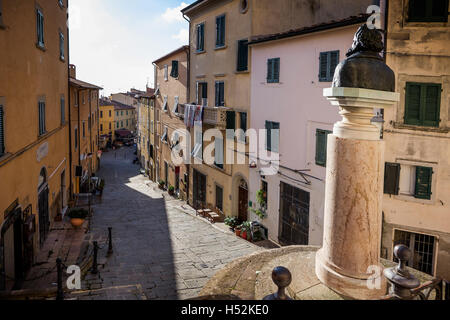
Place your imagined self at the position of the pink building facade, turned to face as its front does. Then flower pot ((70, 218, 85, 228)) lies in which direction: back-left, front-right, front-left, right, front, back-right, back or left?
front-right

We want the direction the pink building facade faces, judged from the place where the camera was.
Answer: facing the viewer and to the left of the viewer

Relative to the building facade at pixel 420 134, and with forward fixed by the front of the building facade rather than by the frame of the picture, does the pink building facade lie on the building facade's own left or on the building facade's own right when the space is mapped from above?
on the building facade's own right

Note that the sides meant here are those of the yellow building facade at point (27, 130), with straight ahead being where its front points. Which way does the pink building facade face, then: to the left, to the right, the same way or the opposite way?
the opposite way

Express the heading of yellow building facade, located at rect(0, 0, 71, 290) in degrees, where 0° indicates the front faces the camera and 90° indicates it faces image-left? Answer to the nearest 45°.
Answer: approximately 270°

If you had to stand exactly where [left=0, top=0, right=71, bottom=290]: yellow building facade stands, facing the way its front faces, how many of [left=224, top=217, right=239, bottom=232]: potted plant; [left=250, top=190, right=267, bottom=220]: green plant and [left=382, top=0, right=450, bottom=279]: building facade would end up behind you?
0

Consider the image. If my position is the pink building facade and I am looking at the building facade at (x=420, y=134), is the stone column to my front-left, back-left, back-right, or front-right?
front-right

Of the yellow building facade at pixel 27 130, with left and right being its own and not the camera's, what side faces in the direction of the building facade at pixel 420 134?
front

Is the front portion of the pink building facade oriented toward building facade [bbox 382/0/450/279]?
no

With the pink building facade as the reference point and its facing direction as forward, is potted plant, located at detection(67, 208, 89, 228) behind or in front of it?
in front

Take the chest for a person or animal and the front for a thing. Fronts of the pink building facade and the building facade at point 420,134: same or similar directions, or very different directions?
same or similar directions

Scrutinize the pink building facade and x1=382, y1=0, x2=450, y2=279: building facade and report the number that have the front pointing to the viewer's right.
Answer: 0

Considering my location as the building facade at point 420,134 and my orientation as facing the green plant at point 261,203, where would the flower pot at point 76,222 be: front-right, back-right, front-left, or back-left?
front-left

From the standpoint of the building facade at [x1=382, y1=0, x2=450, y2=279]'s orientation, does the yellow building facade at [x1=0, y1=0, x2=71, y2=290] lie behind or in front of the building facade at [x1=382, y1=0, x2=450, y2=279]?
in front

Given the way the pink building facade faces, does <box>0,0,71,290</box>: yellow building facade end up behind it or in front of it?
in front
